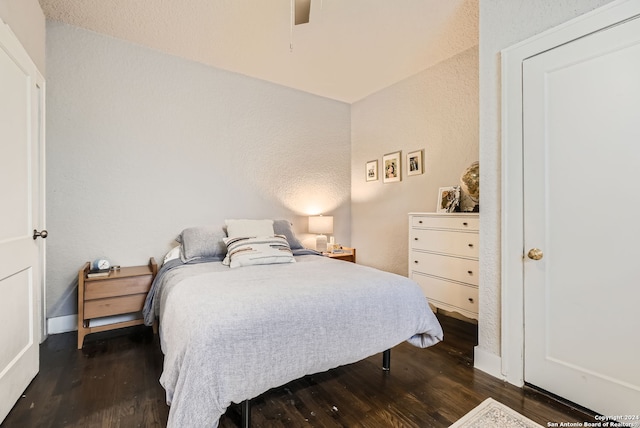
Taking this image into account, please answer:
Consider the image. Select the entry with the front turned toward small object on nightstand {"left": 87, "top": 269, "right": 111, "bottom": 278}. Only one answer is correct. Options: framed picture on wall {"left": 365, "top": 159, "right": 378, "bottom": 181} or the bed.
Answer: the framed picture on wall

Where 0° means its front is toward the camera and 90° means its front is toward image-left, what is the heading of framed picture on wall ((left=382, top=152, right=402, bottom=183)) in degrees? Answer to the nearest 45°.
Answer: approximately 45°

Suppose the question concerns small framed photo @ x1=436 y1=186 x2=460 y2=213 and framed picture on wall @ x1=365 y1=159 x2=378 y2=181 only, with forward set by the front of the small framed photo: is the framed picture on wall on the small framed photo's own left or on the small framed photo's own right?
on the small framed photo's own right

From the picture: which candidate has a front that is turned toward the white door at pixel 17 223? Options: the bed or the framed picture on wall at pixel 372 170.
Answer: the framed picture on wall

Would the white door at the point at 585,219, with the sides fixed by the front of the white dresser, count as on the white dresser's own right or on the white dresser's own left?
on the white dresser's own left

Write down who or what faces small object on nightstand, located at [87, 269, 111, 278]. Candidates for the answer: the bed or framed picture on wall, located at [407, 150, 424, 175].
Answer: the framed picture on wall

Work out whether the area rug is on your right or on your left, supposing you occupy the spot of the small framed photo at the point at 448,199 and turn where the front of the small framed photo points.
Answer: on your left

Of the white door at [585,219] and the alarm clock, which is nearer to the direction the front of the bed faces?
the white door

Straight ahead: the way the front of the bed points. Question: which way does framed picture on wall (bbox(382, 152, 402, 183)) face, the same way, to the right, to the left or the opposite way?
to the right
